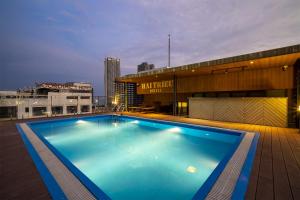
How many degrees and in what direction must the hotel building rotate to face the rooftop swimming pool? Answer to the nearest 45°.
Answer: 0° — it already faces it

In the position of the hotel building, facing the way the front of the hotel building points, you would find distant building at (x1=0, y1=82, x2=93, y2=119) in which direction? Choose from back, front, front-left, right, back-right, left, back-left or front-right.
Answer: front-right

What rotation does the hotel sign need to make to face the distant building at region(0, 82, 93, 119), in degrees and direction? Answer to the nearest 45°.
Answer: approximately 45° to its right

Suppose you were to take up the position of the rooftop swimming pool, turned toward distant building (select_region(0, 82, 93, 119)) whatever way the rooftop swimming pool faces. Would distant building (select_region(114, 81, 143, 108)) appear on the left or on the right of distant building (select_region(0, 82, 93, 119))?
right

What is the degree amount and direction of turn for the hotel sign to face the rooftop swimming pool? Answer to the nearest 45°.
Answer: approximately 45° to its left

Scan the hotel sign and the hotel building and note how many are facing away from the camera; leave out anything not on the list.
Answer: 0

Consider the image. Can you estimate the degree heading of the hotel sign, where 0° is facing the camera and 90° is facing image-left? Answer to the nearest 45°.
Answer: approximately 45°

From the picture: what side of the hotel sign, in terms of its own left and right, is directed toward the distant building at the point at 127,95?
right
